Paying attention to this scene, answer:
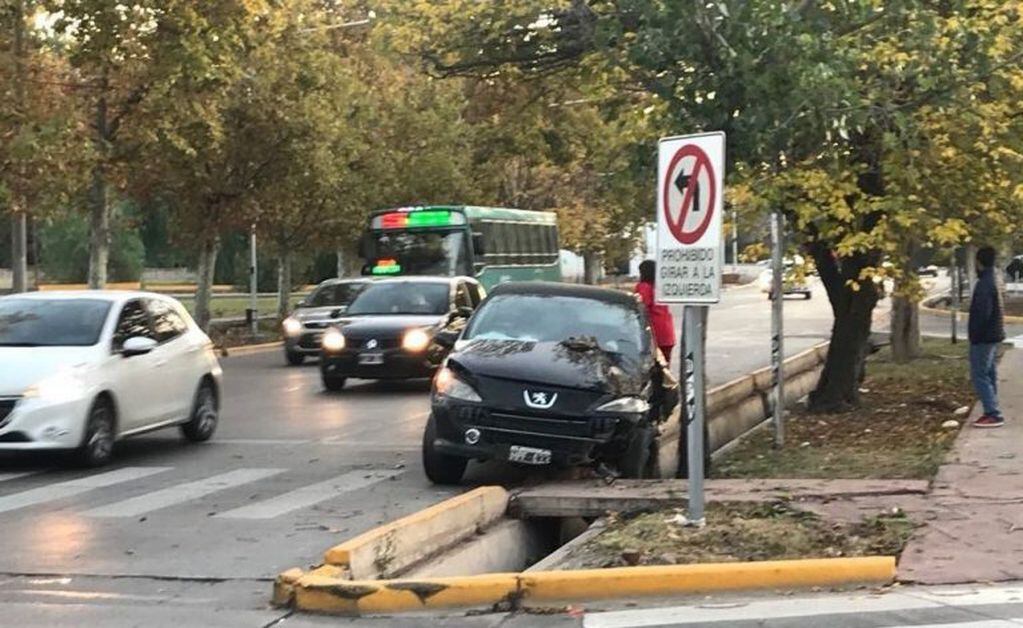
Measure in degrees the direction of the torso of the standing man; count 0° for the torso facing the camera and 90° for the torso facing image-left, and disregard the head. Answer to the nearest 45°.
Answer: approximately 90°

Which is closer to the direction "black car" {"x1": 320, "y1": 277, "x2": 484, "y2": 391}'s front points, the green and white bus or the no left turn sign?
the no left turn sign

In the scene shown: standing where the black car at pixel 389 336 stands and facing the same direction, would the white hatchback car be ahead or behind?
ahead

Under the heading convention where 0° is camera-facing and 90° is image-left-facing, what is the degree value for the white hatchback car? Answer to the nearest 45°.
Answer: approximately 45°

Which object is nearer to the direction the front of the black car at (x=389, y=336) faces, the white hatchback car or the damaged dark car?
the white hatchback car

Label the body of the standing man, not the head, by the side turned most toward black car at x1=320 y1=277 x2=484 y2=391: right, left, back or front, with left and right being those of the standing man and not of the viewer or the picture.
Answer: front

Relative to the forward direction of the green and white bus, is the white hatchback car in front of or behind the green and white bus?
in front

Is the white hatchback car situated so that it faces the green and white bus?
no

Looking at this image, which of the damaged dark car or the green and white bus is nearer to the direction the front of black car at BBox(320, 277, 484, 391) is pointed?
the damaged dark car

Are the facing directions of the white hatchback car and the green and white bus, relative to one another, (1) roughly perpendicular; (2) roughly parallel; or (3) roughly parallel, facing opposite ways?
roughly parallel

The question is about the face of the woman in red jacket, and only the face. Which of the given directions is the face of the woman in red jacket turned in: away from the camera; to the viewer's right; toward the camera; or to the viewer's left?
away from the camera

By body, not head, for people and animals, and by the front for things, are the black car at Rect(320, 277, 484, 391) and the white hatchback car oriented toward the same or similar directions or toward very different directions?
same or similar directions

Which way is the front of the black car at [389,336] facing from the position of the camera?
facing the viewer and to the left of the viewer

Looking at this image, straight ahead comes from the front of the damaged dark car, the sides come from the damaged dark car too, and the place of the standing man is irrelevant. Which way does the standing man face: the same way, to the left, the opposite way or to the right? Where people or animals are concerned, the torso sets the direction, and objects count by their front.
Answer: to the right

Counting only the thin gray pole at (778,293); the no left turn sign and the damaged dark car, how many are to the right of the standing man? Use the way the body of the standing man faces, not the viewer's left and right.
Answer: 0

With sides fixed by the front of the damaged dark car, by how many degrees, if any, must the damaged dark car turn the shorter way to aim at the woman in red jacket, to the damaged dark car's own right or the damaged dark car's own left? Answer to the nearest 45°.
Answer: approximately 180°

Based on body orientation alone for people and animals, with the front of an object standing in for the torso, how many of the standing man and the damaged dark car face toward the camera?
1

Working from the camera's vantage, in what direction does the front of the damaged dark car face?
facing the viewer
